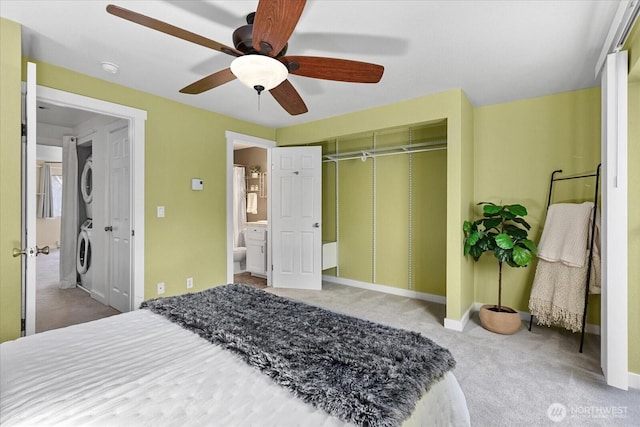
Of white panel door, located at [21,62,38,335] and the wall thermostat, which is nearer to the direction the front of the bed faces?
the wall thermostat

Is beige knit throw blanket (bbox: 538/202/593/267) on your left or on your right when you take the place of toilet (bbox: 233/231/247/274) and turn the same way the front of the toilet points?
on your left

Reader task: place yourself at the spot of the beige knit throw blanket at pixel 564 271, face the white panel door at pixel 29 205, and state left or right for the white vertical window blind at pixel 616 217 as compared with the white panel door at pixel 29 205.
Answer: left

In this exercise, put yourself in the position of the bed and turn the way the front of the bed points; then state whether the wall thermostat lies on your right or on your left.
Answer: on your left

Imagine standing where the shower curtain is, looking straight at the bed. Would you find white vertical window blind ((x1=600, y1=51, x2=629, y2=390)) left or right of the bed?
left

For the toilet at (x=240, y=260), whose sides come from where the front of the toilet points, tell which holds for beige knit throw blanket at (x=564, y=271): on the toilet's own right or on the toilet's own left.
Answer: on the toilet's own left

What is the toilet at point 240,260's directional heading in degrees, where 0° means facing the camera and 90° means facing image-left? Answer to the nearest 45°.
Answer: approximately 45°

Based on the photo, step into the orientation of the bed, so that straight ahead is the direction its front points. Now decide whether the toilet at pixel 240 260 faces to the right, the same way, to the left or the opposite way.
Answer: the opposite way

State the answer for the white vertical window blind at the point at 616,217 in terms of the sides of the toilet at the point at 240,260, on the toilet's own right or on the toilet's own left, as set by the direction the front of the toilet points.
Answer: on the toilet's own left

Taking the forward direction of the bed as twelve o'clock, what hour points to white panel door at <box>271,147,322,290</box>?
The white panel door is roughly at 11 o'clock from the bed.

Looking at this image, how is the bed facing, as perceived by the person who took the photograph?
facing away from the viewer and to the right of the viewer

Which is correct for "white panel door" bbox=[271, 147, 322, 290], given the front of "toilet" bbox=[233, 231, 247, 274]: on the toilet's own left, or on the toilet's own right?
on the toilet's own left
